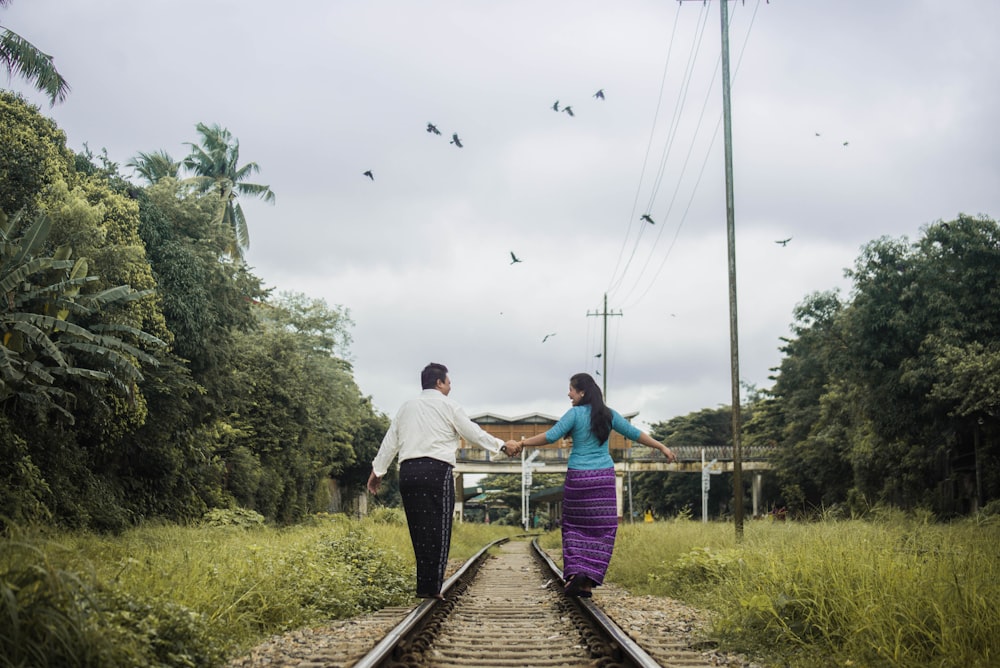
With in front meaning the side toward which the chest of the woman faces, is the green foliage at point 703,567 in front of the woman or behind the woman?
in front

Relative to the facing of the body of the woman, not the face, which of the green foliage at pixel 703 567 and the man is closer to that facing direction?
the green foliage

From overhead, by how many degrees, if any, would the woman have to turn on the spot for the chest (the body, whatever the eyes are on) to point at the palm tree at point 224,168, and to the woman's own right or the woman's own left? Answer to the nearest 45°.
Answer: approximately 45° to the woman's own left

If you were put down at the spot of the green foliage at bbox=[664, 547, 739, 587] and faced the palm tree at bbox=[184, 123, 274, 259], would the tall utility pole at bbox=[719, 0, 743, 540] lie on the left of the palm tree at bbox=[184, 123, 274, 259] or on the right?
right

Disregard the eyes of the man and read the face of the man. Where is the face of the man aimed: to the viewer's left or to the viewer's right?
to the viewer's right

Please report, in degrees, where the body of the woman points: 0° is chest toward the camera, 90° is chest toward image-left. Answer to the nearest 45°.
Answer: approximately 180°

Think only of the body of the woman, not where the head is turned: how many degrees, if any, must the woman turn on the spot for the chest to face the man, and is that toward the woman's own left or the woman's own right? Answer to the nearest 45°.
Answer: approximately 90° to the woman's own left

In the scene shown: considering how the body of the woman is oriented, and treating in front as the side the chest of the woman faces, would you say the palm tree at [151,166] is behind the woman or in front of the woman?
in front

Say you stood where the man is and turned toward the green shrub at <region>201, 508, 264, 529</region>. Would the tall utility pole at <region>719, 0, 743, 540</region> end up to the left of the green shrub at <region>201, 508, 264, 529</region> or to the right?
right
